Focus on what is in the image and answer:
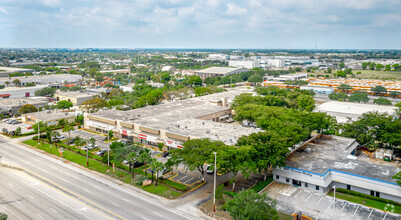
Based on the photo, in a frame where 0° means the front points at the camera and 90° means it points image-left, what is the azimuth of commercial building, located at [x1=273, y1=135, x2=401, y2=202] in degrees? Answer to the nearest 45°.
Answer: approximately 45°

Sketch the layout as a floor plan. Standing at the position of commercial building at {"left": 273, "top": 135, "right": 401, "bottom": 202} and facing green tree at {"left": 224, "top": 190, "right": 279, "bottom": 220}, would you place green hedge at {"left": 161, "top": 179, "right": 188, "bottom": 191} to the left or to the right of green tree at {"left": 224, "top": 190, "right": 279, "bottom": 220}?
right

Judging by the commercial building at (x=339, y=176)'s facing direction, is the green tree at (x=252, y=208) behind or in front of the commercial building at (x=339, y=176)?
in front
